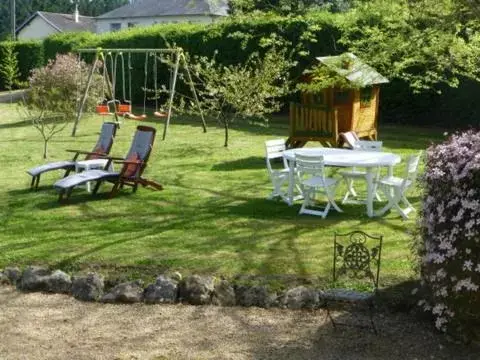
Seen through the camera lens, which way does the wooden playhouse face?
facing the viewer and to the left of the viewer

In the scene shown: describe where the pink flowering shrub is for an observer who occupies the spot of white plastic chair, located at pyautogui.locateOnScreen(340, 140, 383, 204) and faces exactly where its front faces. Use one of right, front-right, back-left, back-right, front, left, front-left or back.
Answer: front-left

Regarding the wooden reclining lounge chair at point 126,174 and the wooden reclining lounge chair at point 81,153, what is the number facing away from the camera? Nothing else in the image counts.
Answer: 0

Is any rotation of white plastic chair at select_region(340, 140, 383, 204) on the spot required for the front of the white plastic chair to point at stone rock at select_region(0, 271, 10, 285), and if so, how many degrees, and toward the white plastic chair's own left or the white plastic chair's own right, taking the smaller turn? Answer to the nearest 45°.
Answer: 0° — it already faces it

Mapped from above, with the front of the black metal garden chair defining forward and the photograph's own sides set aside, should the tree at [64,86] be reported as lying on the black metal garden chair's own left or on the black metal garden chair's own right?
on the black metal garden chair's own right

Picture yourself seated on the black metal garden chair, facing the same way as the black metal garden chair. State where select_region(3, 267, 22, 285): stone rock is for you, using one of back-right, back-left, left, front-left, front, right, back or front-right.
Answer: front-right
